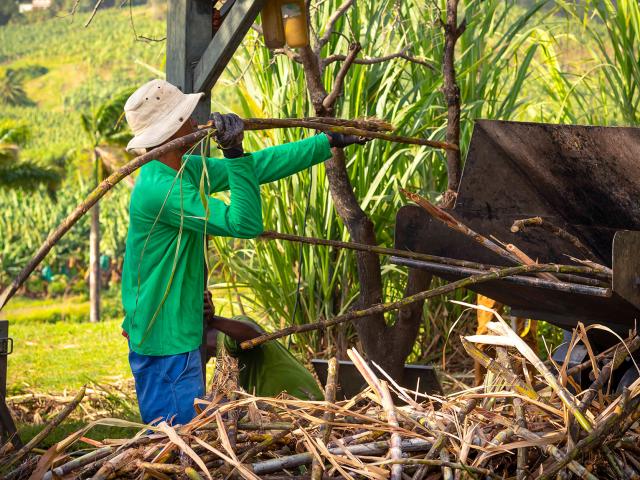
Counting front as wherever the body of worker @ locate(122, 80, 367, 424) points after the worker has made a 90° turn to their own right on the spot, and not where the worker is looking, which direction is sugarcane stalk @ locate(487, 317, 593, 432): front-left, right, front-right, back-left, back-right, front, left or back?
front-left

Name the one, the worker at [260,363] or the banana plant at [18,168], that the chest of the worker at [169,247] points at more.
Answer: the worker

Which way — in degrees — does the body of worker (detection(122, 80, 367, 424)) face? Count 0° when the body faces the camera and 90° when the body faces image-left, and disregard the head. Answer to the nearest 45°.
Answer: approximately 270°

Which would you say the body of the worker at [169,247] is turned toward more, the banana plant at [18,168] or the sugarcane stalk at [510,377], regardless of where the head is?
the sugarcane stalk

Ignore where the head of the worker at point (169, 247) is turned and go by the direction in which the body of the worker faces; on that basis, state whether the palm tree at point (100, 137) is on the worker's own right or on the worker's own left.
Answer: on the worker's own left

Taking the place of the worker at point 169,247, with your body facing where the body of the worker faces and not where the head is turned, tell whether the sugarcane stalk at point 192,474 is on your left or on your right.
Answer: on your right

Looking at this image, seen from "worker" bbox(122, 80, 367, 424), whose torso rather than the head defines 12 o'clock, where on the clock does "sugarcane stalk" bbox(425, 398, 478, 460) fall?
The sugarcane stalk is roughly at 2 o'clock from the worker.

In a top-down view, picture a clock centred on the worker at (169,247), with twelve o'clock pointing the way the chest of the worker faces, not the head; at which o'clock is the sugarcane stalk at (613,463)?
The sugarcane stalk is roughly at 2 o'clock from the worker.

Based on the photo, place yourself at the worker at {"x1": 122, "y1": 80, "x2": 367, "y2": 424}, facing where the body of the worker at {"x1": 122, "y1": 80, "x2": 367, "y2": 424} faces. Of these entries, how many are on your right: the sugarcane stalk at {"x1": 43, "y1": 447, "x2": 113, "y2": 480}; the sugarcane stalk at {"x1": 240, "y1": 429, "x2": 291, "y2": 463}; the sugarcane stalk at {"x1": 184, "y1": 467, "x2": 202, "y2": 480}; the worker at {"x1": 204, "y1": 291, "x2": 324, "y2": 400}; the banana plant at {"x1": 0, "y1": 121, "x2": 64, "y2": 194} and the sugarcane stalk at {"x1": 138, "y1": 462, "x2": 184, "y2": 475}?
4

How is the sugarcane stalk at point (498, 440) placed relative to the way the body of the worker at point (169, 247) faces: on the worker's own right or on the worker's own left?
on the worker's own right

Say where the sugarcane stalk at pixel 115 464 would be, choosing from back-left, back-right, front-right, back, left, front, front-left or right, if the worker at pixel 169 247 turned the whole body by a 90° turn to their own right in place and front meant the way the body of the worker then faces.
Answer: front

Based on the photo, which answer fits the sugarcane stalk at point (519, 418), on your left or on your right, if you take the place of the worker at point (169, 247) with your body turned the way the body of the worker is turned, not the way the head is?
on your right

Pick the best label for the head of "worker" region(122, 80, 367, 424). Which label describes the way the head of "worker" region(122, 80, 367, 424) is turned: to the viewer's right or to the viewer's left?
to the viewer's right

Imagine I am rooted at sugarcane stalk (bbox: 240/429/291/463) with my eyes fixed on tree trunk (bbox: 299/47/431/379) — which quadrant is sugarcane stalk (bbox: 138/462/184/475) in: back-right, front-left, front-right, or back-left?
back-left
